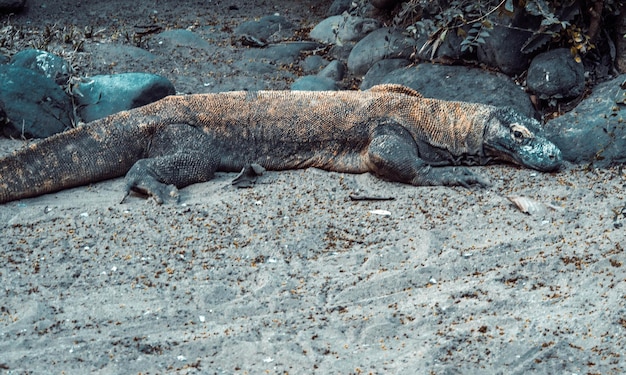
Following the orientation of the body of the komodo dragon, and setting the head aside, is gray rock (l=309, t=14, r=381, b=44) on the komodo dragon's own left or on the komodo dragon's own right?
on the komodo dragon's own left

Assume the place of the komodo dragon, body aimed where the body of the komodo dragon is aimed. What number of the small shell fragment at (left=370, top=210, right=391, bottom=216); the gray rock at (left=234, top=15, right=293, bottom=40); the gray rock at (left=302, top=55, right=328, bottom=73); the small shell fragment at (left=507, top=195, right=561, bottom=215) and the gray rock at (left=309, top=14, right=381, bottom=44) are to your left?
3

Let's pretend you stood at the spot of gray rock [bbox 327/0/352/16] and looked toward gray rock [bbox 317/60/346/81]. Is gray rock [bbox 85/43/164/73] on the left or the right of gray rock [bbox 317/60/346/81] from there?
right

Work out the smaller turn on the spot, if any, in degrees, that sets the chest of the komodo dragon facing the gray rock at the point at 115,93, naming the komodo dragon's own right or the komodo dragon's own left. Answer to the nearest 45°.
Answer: approximately 135° to the komodo dragon's own left

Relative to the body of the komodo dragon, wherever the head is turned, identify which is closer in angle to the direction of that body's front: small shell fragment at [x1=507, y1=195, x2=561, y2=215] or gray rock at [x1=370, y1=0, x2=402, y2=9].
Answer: the small shell fragment

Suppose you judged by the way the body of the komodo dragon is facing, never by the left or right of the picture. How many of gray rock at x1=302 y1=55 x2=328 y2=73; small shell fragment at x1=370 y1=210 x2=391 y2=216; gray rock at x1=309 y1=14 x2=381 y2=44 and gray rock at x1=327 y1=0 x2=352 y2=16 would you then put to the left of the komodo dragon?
3

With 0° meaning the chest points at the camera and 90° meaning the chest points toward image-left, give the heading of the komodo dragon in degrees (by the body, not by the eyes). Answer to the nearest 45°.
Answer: approximately 270°

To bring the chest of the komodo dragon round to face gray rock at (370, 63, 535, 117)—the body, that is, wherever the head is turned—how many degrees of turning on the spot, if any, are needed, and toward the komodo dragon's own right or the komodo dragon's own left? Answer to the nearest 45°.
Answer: approximately 45° to the komodo dragon's own left

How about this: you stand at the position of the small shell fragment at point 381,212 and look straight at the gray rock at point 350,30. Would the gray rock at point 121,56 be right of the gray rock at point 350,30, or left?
left

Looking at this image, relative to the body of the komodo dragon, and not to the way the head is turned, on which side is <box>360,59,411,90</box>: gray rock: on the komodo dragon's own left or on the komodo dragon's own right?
on the komodo dragon's own left

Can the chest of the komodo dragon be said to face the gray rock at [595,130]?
yes

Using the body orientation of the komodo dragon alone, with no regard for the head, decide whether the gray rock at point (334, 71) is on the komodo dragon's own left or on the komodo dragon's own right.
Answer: on the komodo dragon's own left

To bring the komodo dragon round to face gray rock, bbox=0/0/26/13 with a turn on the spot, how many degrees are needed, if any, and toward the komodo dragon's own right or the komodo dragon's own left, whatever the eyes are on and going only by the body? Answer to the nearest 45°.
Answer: approximately 135° to the komodo dragon's own left

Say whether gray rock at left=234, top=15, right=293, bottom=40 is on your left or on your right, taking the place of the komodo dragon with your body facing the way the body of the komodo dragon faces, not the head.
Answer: on your left

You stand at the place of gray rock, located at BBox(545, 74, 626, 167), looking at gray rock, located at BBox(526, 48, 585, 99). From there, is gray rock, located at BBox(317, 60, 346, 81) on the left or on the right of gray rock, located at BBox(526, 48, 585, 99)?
left
